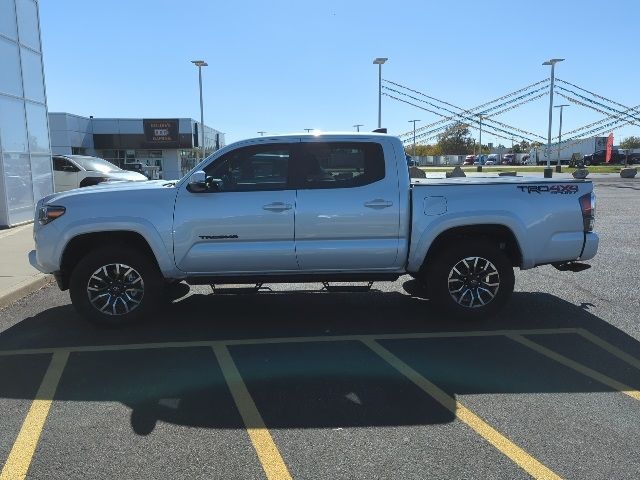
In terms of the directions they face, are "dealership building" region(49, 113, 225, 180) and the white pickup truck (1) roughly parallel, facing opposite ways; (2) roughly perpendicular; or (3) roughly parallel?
roughly perpendicular

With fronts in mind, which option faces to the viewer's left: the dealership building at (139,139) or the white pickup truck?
the white pickup truck

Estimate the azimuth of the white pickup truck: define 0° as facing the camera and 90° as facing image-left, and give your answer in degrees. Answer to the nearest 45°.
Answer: approximately 90°

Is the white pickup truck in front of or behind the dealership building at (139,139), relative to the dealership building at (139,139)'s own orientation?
in front

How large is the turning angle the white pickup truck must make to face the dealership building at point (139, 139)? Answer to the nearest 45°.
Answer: approximately 90° to its right

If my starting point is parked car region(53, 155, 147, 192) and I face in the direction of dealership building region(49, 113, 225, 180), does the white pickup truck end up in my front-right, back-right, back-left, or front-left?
back-right

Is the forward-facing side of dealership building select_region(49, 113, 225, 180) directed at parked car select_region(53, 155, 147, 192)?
yes

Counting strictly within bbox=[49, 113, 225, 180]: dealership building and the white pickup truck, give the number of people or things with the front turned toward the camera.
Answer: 1

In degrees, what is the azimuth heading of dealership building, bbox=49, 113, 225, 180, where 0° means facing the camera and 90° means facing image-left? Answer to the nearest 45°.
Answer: approximately 0°
